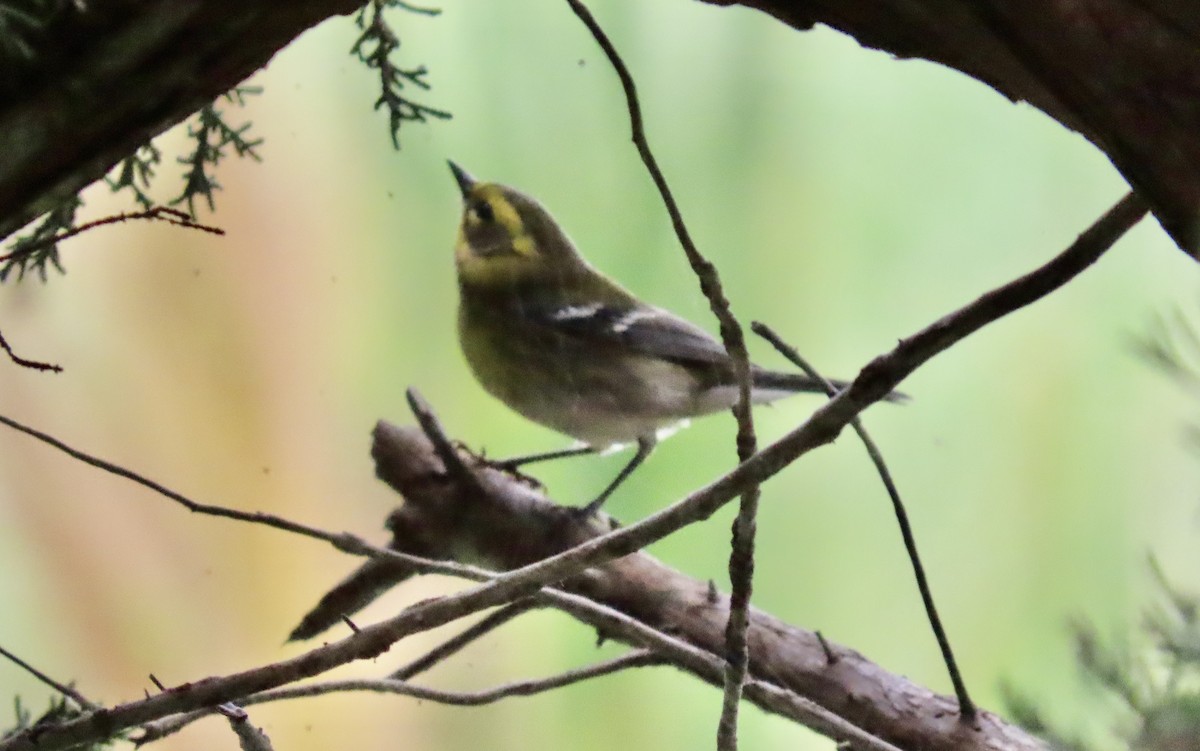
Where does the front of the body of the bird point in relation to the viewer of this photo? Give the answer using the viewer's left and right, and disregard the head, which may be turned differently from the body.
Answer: facing to the left of the viewer

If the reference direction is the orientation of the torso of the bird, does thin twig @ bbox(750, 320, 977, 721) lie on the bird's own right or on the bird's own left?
on the bird's own left
